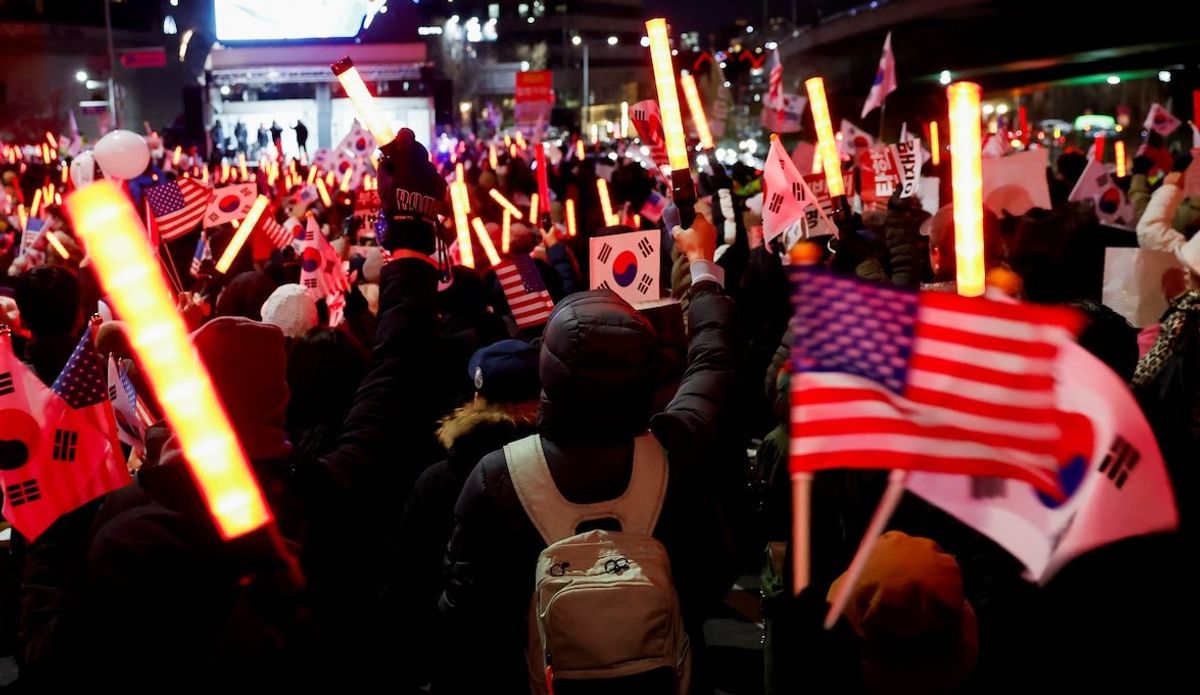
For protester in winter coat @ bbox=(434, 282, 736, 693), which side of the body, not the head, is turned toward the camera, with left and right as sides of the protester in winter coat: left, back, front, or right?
back

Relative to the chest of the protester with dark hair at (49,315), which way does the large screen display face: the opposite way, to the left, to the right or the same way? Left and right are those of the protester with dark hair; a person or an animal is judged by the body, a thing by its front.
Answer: the opposite way

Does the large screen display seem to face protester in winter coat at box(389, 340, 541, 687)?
yes

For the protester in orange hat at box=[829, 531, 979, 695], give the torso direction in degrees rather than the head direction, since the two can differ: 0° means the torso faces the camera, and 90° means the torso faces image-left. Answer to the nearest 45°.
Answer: approximately 180°

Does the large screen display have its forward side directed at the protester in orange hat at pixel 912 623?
yes

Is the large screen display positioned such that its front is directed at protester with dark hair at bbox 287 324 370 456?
yes

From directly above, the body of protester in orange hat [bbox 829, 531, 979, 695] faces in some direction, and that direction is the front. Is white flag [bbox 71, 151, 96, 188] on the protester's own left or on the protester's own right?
on the protester's own left

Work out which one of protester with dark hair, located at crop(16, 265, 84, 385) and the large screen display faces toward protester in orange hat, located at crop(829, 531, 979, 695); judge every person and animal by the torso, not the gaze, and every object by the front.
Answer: the large screen display

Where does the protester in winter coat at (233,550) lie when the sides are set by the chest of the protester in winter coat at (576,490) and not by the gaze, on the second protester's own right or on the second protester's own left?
on the second protester's own left

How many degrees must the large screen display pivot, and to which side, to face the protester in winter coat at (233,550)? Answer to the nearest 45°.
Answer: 0° — it already faces them

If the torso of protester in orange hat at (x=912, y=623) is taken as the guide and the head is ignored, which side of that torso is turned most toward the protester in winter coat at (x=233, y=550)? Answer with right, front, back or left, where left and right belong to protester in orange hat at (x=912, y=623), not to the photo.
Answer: left

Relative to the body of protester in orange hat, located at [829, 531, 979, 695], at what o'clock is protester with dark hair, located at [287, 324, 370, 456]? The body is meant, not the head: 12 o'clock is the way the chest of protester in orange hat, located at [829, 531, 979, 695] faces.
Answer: protester with dark hair, located at [287, 324, 370, 456] is roughly at 10 o'clock from protester in orange hat, located at [829, 531, 979, 695].

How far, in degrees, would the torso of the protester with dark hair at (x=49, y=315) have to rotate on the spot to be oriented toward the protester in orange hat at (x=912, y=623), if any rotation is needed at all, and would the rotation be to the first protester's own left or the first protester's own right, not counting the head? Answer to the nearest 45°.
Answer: approximately 135° to the first protester's own right

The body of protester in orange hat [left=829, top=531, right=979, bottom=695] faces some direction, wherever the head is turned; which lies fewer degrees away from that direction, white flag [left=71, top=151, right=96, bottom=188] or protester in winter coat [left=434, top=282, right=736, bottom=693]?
the white flag

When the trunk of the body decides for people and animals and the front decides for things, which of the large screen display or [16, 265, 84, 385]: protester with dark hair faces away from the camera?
the protester with dark hair

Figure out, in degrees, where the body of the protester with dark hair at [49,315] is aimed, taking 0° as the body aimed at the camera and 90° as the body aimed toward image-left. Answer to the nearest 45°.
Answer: approximately 180°

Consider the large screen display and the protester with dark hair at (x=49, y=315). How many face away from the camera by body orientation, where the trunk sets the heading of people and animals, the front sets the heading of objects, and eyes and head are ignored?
1

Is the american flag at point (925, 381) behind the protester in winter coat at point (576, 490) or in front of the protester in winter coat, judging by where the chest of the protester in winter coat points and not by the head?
behind
